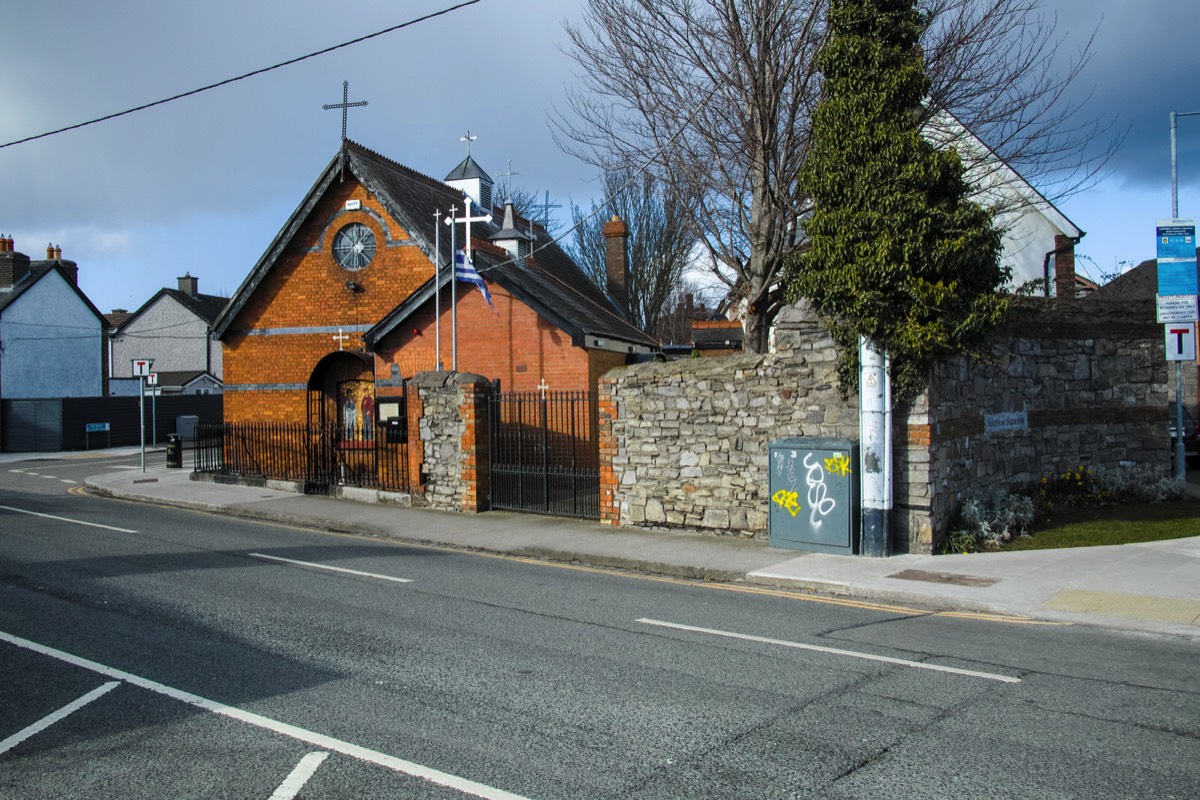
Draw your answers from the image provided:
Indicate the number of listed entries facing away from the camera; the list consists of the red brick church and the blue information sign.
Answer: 0

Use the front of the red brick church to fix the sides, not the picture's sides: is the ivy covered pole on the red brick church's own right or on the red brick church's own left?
on the red brick church's own left

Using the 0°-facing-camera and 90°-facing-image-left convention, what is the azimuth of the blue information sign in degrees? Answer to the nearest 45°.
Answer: approximately 0°

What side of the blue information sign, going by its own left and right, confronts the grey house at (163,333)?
right

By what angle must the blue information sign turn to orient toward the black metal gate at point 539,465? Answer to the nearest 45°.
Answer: approximately 45° to its right

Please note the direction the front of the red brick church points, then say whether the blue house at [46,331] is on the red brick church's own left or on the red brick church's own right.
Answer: on the red brick church's own right

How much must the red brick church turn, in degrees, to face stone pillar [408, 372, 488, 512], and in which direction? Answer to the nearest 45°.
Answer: approximately 45° to its left

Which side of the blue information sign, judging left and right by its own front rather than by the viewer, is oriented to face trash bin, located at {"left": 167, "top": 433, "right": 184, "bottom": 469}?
right

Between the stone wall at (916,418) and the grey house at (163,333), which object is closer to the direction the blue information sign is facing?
the stone wall

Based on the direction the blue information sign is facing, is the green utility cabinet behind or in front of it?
in front

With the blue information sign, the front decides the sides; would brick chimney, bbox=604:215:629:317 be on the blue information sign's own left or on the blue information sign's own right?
on the blue information sign's own right
